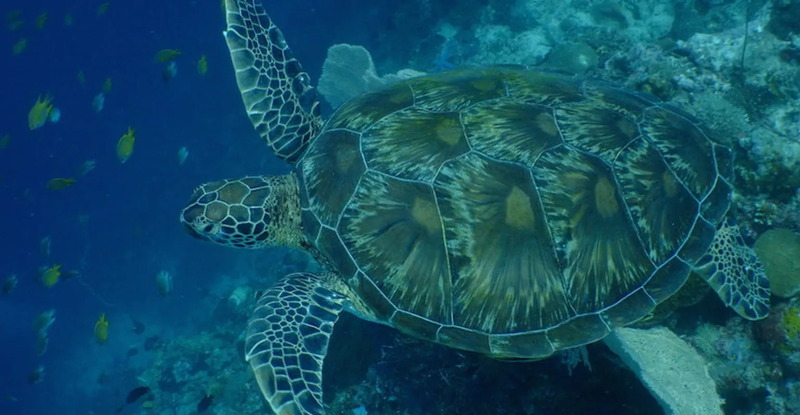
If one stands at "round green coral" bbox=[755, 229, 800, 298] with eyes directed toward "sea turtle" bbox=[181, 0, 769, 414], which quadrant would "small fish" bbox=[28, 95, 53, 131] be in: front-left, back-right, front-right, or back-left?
front-right

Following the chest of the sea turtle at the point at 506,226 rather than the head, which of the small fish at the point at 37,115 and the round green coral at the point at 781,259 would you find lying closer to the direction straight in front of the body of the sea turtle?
the small fish

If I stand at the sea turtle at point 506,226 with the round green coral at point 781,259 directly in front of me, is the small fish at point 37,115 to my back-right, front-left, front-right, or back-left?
back-left

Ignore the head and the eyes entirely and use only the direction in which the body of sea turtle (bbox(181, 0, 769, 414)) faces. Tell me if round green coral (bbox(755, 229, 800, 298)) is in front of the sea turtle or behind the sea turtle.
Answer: behind

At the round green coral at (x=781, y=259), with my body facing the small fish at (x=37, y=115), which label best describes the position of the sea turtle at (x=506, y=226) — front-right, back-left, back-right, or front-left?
front-left

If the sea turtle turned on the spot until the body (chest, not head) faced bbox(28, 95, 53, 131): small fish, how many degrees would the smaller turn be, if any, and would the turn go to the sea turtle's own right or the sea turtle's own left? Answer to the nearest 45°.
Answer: approximately 45° to the sea turtle's own right

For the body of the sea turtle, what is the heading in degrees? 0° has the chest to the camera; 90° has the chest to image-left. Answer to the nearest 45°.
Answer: approximately 90°
